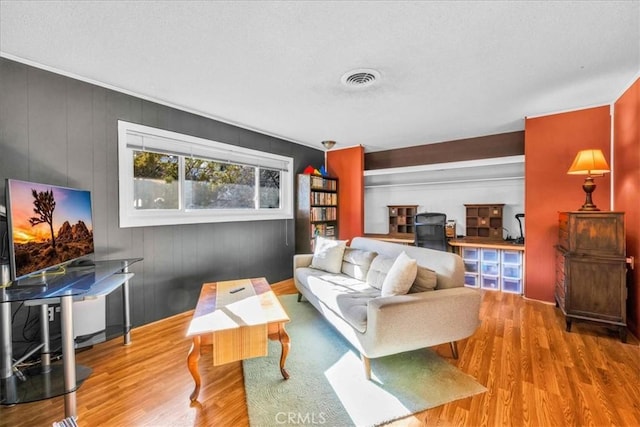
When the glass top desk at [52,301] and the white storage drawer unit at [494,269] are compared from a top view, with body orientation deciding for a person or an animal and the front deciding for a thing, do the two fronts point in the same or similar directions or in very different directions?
very different directions

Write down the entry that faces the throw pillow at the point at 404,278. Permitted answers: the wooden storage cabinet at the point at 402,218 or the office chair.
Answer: the wooden storage cabinet

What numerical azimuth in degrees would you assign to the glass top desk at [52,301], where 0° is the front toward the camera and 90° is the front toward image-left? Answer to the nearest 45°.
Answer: approximately 315°

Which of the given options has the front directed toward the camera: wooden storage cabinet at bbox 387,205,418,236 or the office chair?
the wooden storage cabinet

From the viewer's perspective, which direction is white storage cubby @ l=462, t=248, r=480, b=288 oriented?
toward the camera

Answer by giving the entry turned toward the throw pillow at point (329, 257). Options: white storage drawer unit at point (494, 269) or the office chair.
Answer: the white storage drawer unit

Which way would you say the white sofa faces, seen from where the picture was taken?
facing the viewer and to the left of the viewer

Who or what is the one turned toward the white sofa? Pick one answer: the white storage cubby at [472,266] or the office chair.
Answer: the white storage cubby

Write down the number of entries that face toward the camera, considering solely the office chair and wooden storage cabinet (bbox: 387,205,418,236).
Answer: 1

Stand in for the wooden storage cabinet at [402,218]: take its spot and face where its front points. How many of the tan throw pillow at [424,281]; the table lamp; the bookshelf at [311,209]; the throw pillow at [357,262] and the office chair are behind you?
0

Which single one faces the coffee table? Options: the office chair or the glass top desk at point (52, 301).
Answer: the glass top desk

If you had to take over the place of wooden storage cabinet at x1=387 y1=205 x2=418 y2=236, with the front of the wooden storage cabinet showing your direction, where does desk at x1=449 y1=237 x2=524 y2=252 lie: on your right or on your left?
on your left

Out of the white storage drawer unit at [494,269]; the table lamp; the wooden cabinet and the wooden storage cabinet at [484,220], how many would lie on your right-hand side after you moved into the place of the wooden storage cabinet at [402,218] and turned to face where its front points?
0

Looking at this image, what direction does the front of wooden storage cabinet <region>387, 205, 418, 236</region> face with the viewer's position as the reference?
facing the viewer

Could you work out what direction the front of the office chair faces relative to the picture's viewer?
facing away from the viewer and to the right of the viewer

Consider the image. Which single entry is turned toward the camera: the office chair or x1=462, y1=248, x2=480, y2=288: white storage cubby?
the white storage cubby

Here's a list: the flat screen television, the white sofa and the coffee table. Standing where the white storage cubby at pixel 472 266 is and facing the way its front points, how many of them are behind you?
0

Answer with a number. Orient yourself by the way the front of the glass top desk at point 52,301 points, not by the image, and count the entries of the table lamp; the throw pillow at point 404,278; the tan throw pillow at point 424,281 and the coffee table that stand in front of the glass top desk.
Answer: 4

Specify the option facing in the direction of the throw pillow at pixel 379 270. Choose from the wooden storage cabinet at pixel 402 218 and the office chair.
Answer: the wooden storage cabinet

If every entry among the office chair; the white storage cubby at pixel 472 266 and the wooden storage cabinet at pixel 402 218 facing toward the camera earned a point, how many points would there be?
2
